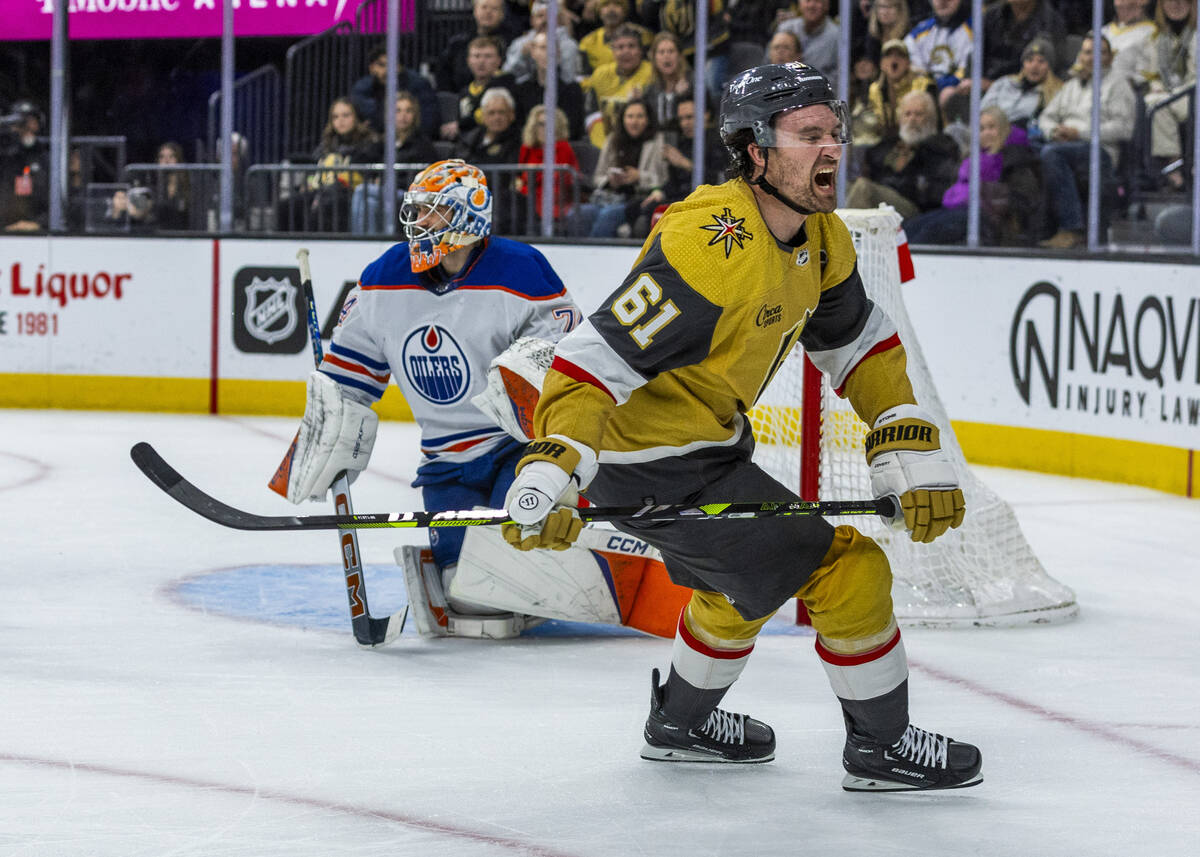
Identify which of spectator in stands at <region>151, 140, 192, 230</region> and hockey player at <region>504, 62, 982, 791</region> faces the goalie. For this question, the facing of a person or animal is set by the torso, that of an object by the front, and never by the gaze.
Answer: the spectator in stands

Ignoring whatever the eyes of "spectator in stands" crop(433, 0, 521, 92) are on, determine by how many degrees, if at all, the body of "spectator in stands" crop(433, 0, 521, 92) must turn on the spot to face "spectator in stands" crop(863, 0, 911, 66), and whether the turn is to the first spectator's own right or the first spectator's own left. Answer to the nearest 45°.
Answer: approximately 45° to the first spectator's own left

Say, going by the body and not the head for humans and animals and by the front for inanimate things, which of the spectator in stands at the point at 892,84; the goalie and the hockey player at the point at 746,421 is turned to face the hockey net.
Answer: the spectator in stands

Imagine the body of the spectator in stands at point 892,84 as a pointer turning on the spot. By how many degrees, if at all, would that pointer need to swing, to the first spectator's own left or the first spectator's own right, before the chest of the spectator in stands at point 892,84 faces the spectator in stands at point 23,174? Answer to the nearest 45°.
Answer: approximately 90° to the first spectator's own right

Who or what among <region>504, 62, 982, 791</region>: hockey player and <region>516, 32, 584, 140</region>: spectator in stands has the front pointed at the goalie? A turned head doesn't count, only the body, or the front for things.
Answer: the spectator in stands
